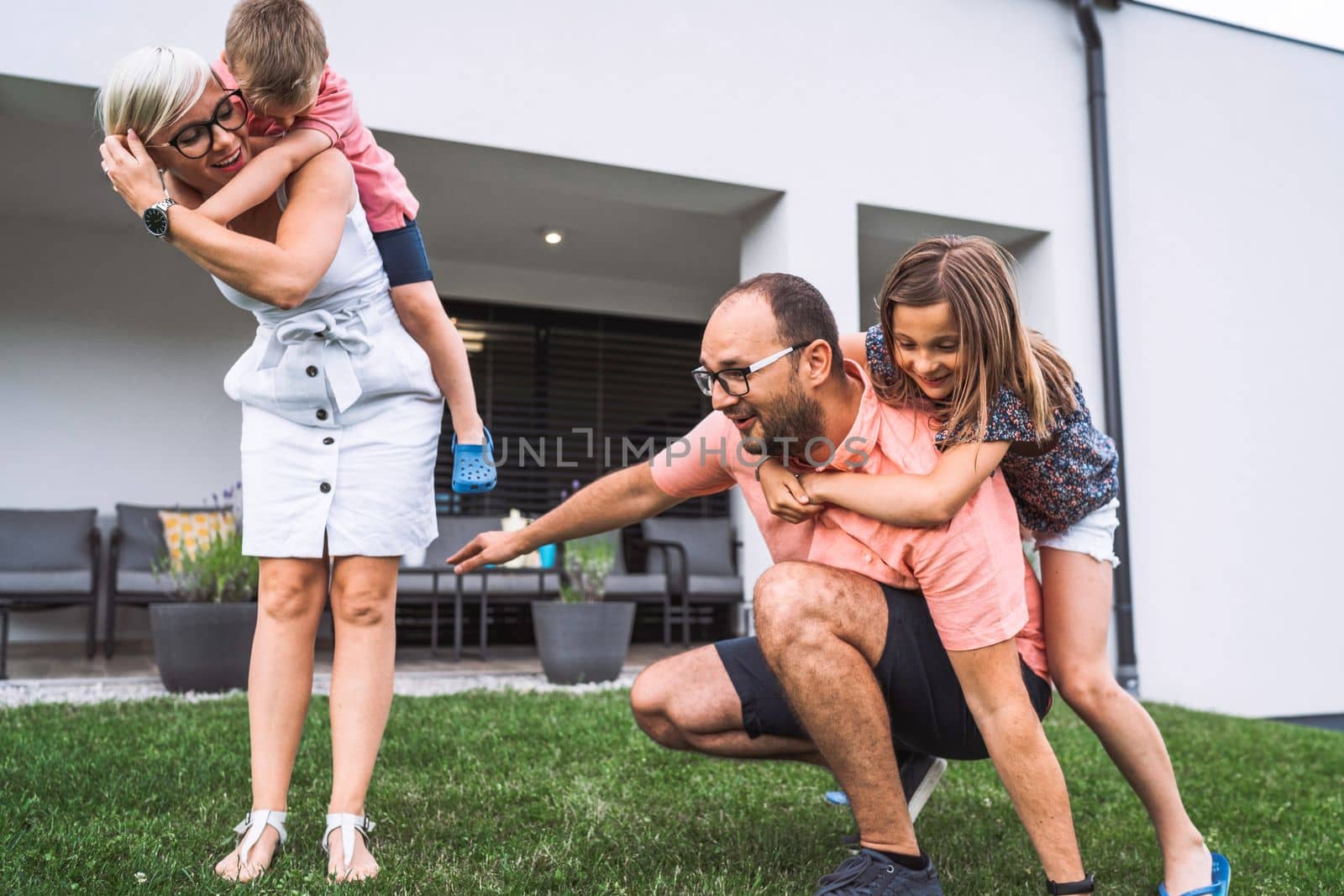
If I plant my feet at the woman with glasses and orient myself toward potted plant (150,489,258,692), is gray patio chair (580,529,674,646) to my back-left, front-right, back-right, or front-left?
front-right

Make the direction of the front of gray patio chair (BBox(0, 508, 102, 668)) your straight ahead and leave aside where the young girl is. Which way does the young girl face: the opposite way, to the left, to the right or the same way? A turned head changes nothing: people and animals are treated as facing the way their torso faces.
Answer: to the right

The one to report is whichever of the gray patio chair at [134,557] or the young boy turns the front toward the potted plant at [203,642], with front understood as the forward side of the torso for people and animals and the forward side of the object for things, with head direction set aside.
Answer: the gray patio chair

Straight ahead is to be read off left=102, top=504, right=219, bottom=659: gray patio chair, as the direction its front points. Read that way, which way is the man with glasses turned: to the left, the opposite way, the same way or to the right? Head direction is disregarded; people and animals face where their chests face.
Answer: to the right

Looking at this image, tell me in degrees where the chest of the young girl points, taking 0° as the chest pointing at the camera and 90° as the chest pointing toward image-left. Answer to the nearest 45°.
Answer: approximately 45°

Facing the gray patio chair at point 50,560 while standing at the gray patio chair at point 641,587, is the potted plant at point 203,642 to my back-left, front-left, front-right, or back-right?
front-left

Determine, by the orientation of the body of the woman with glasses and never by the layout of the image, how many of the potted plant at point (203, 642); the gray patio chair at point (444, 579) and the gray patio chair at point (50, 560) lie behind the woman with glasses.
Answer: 3

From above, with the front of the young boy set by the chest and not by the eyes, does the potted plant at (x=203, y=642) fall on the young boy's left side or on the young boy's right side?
on the young boy's right side

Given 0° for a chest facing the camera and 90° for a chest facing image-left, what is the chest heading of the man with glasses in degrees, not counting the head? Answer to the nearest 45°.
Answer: approximately 45°

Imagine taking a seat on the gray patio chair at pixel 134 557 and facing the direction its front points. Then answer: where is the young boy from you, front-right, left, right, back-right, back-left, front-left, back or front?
front

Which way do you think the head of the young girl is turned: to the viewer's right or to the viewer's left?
to the viewer's left

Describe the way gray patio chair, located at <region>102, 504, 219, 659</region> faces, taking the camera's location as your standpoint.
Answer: facing the viewer

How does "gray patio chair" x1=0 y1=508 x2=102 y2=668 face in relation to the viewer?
toward the camera

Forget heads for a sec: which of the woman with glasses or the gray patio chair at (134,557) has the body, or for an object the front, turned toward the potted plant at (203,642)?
the gray patio chair

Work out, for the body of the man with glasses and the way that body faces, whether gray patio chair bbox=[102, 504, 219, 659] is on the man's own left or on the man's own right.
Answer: on the man's own right

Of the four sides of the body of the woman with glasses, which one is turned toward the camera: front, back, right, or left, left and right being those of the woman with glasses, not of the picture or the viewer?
front

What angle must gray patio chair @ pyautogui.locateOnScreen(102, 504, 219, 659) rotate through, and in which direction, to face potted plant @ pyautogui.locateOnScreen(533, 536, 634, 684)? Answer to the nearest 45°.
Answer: approximately 45° to its left
